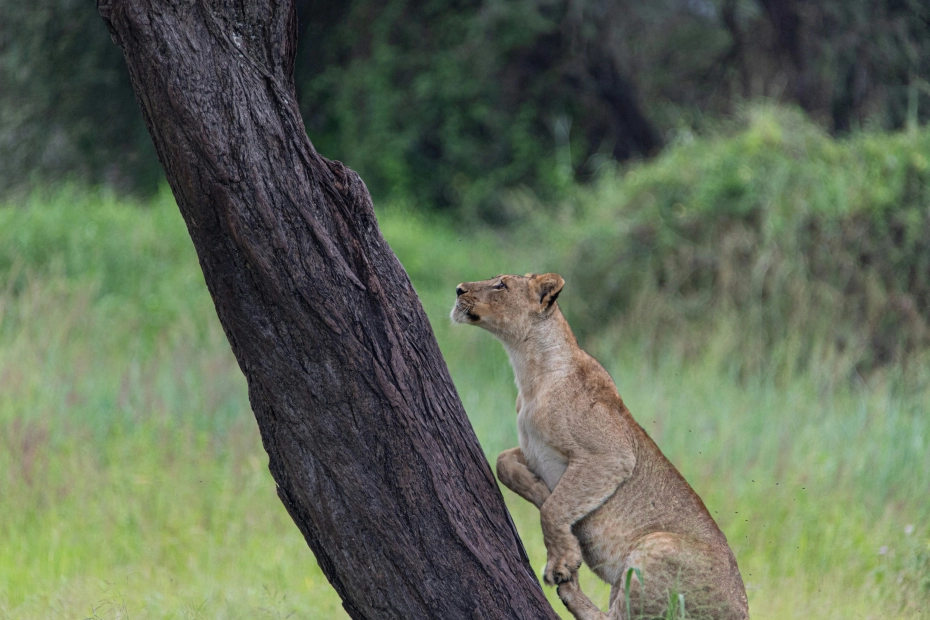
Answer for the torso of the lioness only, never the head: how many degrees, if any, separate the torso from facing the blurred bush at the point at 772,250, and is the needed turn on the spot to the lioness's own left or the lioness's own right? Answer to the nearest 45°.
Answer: approximately 90° to the lioness's own right

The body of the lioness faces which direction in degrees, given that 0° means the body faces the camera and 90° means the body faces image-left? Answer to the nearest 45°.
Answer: approximately 90°

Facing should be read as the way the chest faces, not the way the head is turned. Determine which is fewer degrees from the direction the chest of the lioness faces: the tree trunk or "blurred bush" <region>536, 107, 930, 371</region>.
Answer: the tree trunk

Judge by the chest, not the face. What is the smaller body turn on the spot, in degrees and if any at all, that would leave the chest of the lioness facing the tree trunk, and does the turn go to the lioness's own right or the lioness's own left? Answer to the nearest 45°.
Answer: approximately 45° to the lioness's own left
